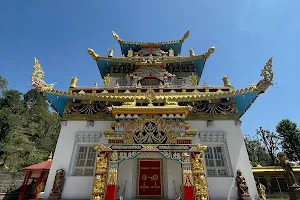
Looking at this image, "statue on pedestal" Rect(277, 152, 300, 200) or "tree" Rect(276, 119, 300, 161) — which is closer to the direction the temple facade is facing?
the statue on pedestal

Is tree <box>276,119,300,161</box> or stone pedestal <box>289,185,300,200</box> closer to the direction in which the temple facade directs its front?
the stone pedestal

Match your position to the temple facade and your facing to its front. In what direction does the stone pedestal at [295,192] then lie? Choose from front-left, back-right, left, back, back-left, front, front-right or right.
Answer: left

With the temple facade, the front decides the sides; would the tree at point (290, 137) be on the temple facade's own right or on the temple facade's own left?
on the temple facade's own left

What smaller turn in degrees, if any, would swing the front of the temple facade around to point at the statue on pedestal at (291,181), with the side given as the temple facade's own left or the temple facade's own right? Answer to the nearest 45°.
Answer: approximately 90° to the temple facade's own left

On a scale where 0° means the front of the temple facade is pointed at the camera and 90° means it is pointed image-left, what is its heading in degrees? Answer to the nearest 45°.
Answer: approximately 0°

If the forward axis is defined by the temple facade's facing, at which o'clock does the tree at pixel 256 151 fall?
The tree is roughly at 7 o'clock from the temple facade.

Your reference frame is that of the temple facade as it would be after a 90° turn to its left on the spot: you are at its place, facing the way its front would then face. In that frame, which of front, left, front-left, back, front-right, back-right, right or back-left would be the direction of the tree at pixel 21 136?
back-left
